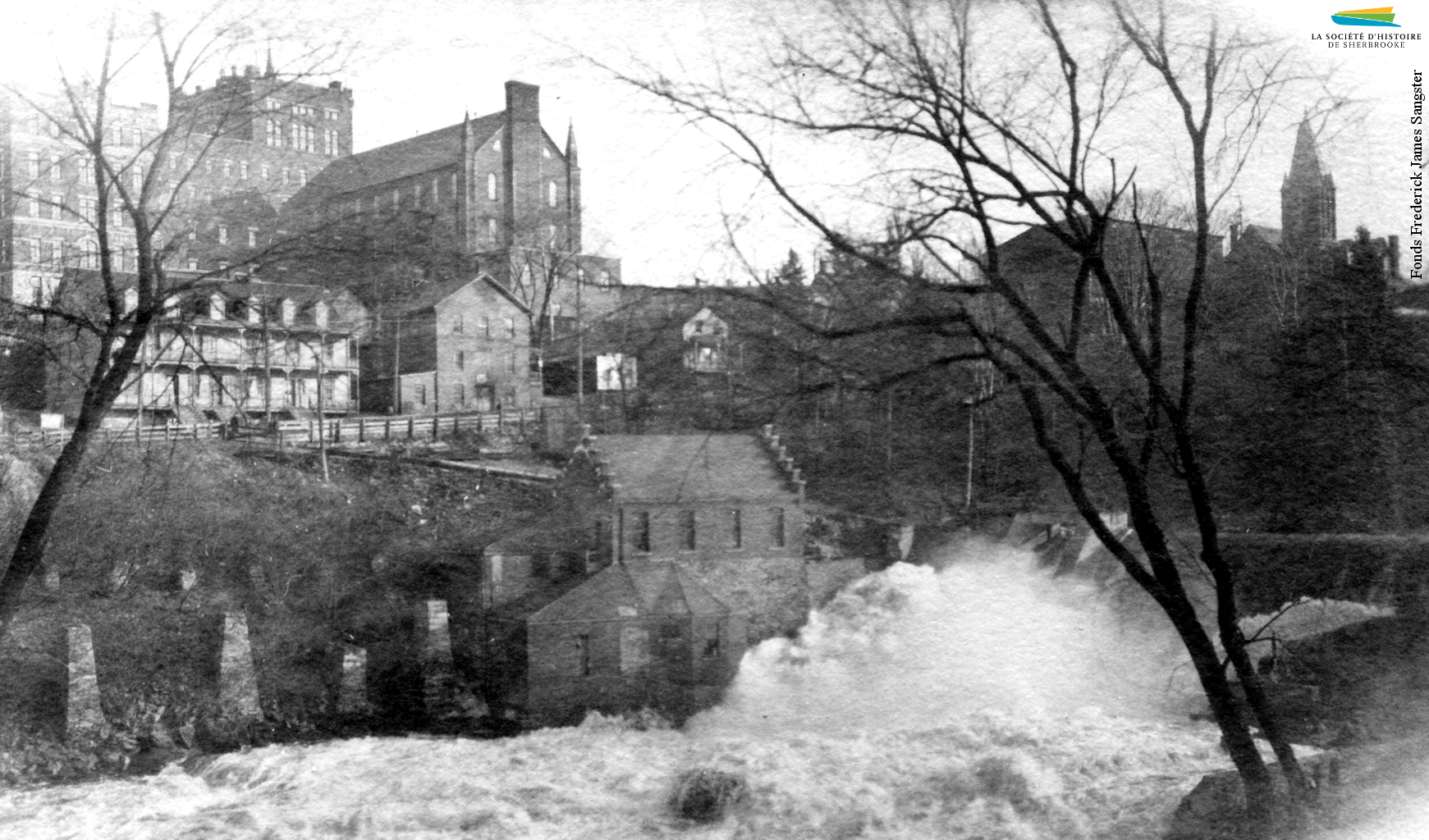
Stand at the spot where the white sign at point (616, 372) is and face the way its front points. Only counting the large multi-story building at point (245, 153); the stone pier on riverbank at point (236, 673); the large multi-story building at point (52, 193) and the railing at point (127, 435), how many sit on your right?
4

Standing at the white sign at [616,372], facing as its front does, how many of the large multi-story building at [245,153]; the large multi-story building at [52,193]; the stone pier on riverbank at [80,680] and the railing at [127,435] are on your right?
4

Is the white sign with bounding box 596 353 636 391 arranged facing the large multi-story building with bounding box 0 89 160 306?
no

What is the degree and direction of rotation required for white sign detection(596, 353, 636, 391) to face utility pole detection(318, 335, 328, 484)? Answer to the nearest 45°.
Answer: approximately 90° to its right

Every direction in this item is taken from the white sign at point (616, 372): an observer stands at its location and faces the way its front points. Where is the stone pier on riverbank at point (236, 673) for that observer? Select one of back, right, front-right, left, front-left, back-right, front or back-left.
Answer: right

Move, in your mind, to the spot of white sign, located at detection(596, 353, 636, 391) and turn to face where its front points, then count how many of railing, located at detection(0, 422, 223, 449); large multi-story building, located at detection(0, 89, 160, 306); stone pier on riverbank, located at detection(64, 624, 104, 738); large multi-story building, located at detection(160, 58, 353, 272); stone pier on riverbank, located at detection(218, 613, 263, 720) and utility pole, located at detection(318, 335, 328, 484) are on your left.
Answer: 0

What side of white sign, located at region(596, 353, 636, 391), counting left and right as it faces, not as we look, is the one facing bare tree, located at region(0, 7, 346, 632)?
right

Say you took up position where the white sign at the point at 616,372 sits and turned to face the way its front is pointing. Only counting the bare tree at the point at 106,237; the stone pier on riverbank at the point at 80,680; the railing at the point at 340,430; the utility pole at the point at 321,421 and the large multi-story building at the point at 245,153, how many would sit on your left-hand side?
0

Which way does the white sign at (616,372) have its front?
toward the camera

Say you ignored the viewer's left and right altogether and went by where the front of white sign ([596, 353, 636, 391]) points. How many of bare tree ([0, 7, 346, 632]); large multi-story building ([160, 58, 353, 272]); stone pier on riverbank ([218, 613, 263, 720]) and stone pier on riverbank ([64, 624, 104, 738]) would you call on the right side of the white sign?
4

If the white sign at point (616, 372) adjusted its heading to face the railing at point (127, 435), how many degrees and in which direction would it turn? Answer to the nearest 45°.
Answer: approximately 90° to its right

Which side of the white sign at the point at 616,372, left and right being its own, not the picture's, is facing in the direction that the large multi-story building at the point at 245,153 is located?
right
